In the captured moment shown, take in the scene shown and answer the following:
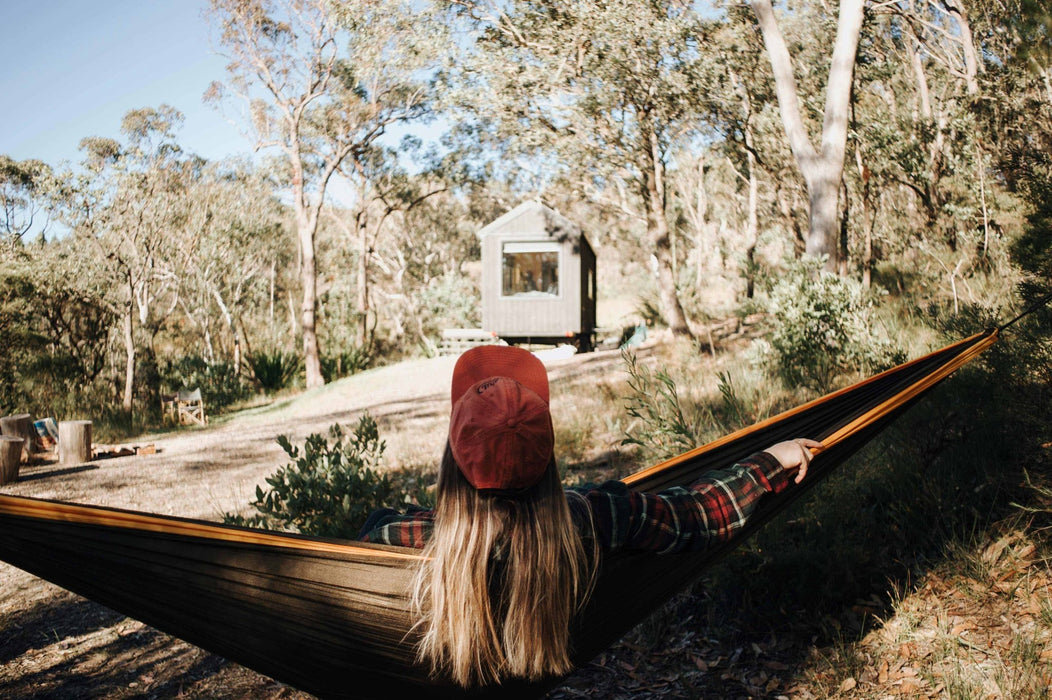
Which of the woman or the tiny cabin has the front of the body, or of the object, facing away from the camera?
the woman

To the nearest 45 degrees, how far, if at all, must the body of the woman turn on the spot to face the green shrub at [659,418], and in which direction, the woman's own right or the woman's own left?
0° — they already face it

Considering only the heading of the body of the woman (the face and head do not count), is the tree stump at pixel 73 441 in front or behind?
in front

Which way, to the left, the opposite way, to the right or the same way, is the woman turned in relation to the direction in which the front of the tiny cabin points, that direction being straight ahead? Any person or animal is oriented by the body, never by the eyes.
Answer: the opposite way

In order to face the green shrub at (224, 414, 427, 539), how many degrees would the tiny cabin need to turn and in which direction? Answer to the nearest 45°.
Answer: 0° — it already faces it

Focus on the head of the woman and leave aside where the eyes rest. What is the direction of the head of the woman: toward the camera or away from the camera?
away from the camera

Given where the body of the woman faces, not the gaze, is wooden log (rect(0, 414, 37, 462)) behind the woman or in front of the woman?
in front

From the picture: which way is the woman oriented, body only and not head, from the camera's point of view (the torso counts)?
away from the camera

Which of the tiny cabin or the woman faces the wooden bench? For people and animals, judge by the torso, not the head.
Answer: the woman

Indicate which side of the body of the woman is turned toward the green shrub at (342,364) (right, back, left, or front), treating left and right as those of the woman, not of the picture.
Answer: front

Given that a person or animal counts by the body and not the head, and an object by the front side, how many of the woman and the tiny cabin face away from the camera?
1

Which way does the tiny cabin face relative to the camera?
toward the camera
